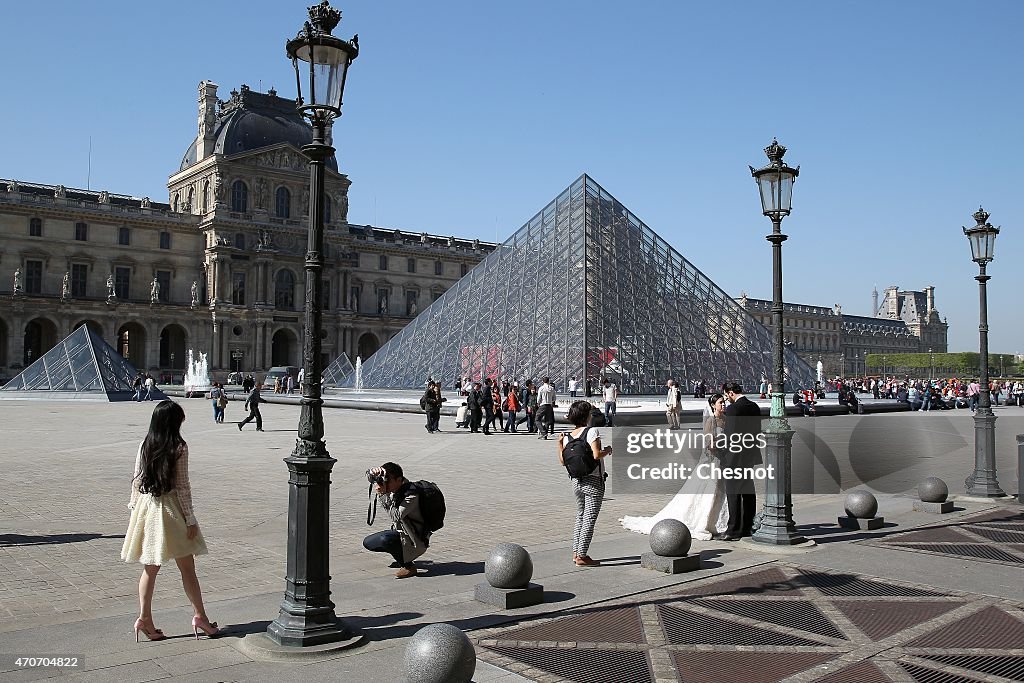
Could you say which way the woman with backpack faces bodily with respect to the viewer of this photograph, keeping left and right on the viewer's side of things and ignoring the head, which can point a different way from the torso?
facing away from the viewer and to the right of the viewer

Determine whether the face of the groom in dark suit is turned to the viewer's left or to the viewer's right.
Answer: to the viewer's left

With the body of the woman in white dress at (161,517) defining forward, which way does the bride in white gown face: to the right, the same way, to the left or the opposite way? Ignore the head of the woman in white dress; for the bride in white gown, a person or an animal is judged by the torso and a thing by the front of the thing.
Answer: to the right

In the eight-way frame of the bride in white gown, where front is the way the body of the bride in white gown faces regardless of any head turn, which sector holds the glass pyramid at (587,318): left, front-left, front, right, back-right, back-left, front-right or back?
left

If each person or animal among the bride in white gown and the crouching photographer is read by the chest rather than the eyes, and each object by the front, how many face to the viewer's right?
1

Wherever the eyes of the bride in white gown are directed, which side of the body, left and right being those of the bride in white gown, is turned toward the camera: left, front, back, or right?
right

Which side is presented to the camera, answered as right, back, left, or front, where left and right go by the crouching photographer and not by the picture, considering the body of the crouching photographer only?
left

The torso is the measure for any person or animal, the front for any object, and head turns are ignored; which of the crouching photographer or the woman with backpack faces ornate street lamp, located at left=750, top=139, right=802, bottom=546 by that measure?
the woman with backpack

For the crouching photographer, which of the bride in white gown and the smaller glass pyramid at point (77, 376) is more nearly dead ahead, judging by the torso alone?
the smaller glass pyramid

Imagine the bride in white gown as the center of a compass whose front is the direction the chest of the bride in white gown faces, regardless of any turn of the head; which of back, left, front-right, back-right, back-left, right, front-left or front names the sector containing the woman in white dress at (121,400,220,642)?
back-right

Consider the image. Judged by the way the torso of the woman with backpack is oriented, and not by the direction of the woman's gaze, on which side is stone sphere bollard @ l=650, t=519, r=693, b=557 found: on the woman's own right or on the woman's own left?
on the woman's own right

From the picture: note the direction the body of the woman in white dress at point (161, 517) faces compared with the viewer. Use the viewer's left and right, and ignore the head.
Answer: facing away from the viewer and to the right of the viewer
